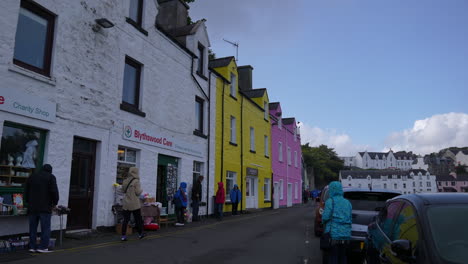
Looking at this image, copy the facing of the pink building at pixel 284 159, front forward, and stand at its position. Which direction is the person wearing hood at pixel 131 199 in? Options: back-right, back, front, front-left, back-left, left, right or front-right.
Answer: front-right

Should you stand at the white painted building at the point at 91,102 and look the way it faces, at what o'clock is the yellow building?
The yellow building is roughly at 9 o'clock from the white painted building.

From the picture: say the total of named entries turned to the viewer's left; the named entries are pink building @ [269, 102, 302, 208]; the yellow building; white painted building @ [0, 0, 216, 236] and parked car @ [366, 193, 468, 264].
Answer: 0

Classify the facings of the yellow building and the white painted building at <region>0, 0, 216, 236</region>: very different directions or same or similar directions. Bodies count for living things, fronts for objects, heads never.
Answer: same or similar directions

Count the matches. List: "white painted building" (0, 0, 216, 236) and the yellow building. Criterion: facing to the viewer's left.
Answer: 0

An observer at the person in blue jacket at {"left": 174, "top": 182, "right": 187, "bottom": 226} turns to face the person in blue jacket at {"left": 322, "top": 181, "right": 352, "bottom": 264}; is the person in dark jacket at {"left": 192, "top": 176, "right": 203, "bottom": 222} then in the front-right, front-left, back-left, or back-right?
back-left

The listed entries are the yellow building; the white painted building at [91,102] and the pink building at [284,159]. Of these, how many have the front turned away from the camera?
0

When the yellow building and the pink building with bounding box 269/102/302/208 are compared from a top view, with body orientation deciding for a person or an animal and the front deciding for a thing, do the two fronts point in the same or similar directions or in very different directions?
same or similar directions

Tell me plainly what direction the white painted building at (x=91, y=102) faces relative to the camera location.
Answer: facing the viewer and to the right of the viewer

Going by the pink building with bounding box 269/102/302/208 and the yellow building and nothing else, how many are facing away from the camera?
0
